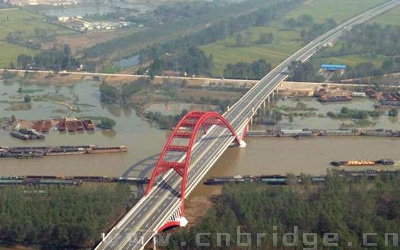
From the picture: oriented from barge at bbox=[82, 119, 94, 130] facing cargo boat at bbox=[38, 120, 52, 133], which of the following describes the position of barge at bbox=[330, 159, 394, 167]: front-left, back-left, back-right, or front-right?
back-left
